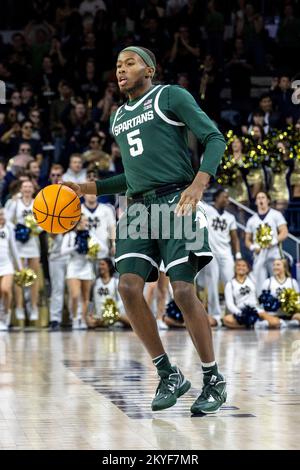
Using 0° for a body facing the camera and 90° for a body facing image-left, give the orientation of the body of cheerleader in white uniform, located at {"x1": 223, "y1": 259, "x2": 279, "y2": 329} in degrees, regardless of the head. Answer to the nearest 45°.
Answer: approximately 0°

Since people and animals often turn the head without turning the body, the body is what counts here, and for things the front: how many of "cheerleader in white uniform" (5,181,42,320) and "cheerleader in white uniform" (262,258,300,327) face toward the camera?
2

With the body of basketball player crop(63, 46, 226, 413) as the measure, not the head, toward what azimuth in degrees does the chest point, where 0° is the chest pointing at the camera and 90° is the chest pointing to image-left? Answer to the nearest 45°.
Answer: approximately 45°

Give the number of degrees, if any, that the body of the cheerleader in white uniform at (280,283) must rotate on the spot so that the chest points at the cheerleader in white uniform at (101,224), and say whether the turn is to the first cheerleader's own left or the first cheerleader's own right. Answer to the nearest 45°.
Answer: approximately 90° to the first cheerleader's own right

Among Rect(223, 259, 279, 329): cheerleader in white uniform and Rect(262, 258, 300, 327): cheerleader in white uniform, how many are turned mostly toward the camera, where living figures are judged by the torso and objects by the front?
2

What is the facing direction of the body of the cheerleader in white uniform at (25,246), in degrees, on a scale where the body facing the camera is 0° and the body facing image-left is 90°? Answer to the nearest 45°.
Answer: approximately 0°
